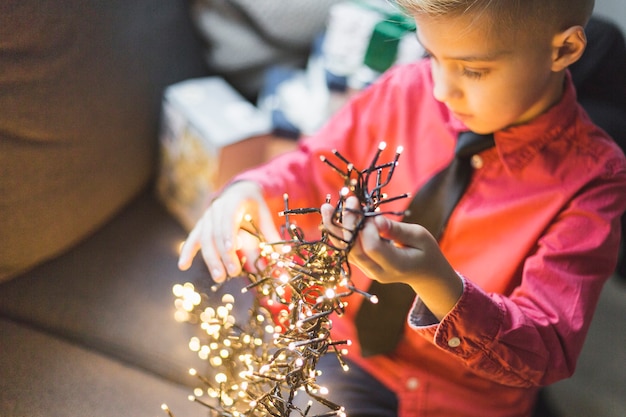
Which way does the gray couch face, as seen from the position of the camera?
facing the viewer and to the right of the viewer

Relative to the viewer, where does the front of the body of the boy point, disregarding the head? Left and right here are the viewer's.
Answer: facing the viewer and to the left of the viewer
